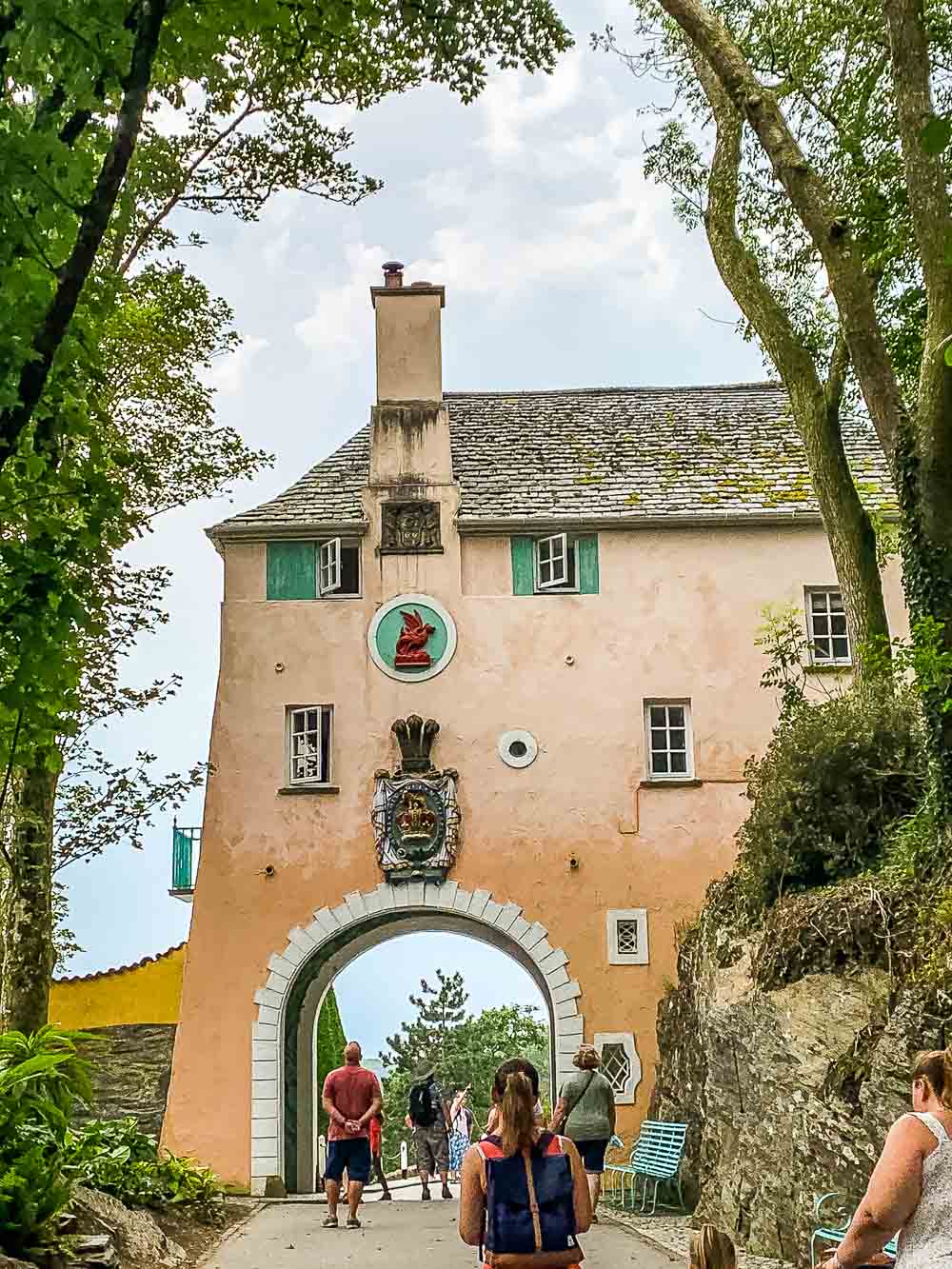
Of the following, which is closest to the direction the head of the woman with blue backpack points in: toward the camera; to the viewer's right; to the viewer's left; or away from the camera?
away from the camera

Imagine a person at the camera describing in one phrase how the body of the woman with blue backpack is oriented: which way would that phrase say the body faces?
away from the camera

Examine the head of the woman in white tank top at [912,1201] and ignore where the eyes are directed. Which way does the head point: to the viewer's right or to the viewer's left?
to the viewer's left

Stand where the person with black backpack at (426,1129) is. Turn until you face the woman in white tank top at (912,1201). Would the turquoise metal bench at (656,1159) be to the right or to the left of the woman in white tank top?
left

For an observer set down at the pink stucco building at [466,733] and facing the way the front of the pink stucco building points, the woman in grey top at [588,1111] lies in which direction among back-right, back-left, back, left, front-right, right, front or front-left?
front

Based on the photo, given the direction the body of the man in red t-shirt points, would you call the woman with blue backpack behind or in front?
behind

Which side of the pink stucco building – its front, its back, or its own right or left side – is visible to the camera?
front
